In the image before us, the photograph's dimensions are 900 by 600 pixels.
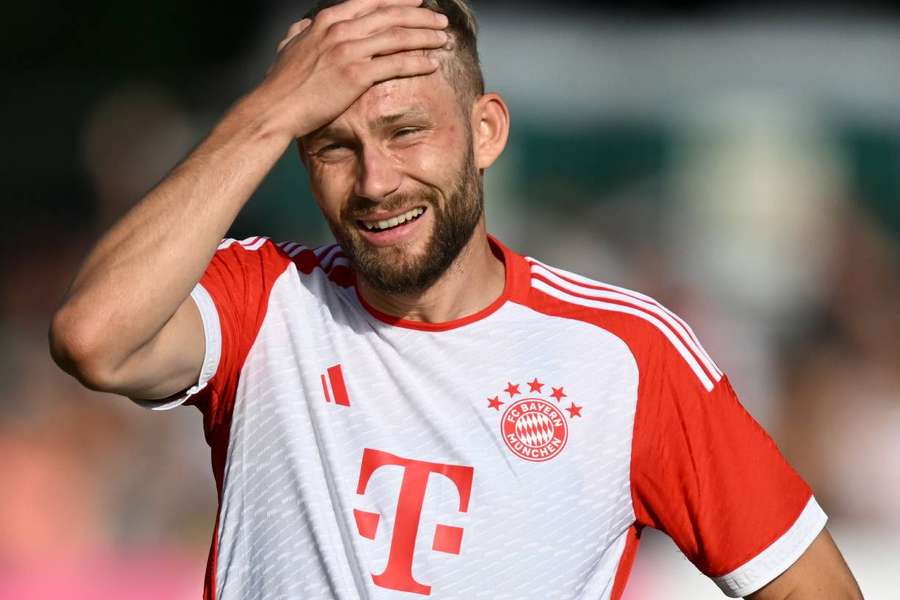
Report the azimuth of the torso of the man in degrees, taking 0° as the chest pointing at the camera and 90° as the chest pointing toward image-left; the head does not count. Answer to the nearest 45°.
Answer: approximately 0°
